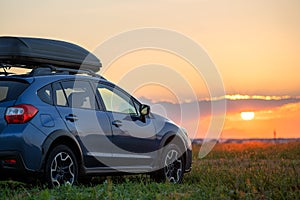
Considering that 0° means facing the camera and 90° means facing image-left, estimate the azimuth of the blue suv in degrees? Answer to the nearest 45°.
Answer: approximately 225°
